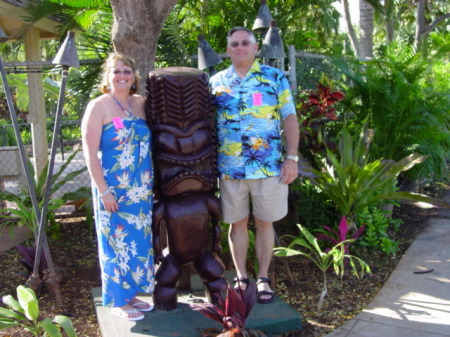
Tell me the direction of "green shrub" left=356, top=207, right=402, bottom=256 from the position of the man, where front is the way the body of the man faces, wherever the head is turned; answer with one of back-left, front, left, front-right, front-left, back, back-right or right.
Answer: back-left

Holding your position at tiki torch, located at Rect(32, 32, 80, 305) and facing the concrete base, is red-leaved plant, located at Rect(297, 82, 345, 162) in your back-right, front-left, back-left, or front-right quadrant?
front-left

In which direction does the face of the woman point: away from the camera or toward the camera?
toward the camera

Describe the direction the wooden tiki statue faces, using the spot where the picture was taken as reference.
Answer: facing the viewer

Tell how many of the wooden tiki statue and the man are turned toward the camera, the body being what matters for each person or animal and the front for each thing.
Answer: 2

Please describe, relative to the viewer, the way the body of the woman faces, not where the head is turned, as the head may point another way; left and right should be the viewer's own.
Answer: facing the viewer and to the right of the viewer

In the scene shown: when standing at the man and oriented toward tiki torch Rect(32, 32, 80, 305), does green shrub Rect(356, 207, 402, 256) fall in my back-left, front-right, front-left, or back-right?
back-right

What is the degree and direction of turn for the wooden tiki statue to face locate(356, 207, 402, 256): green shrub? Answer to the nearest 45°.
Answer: approximately 135° to its left

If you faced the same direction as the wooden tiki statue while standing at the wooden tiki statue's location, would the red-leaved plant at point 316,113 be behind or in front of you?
behind

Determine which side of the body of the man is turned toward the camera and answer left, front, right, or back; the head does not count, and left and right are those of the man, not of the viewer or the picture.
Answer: front

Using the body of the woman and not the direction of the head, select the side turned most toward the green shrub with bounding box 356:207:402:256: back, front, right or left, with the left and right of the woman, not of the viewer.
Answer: left

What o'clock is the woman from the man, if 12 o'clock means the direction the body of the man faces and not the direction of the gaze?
The woman is roughly at 2 o'clock from the man.

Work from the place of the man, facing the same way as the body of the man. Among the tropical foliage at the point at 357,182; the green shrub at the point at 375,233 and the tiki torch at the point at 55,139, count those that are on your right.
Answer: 1

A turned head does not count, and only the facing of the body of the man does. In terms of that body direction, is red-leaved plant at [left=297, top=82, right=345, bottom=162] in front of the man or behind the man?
behind
